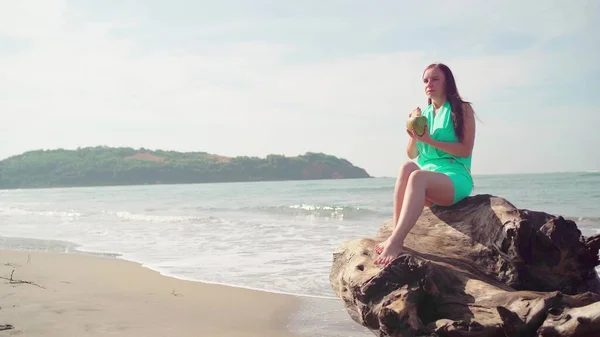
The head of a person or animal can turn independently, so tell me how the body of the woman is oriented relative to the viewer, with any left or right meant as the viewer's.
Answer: facing the viewer and to the left of the viewer
